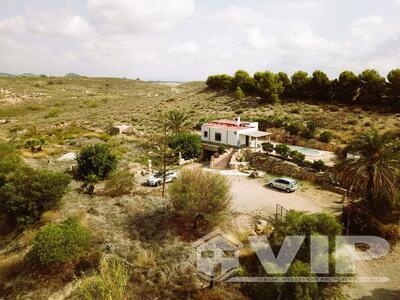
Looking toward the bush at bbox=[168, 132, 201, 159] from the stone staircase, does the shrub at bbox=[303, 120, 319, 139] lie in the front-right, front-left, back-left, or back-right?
back-right

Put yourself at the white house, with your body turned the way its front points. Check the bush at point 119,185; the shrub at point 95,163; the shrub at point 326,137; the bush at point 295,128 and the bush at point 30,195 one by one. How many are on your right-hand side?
3

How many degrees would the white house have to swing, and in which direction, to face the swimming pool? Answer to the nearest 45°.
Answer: approximately 45° to its left

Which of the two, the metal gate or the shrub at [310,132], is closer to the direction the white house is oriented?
the metal gate

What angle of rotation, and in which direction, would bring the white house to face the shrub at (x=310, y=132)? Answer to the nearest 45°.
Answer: approximately 45° to its left

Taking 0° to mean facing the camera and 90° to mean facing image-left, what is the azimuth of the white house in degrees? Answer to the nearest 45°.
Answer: approximately 315°

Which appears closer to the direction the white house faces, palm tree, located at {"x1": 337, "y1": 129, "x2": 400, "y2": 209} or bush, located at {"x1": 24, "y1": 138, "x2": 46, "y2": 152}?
the palm tree

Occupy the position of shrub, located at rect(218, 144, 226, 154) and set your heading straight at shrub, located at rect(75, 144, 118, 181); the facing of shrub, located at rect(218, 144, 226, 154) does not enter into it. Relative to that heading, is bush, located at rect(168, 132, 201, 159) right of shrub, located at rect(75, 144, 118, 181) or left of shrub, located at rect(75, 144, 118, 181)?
right

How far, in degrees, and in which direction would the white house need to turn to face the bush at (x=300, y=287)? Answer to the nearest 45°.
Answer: approximately 45° to its right

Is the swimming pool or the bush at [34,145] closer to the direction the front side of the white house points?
the swimming pool

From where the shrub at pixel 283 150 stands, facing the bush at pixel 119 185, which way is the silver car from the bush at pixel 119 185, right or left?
left

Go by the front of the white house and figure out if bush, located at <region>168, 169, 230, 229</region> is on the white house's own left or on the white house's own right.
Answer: on the white house's own right
